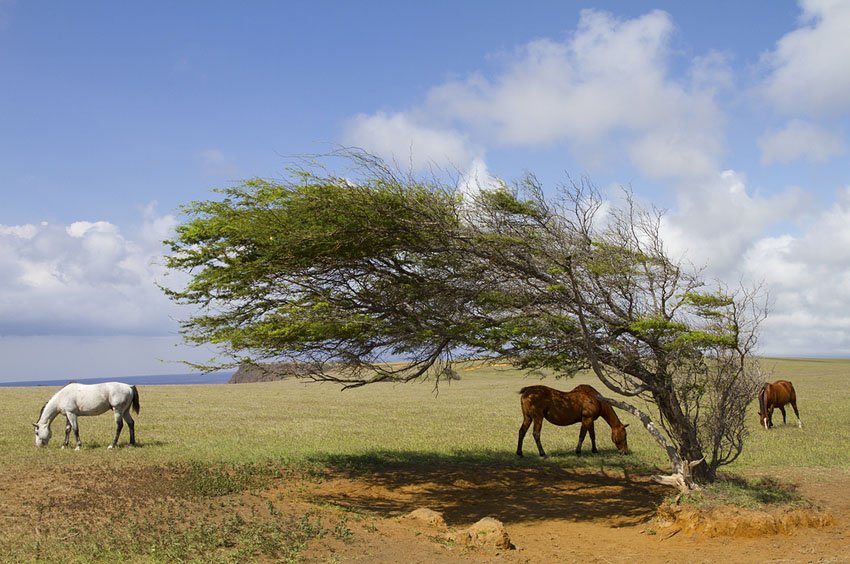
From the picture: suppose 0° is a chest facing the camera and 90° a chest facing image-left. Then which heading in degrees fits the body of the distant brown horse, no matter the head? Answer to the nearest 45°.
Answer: approximately 45°

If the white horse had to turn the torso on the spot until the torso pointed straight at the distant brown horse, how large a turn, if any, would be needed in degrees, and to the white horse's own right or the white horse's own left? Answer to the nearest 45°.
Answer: approximately 180°

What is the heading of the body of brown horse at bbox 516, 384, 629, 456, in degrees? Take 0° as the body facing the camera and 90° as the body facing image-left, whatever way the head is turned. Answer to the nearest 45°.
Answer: approximately 270°

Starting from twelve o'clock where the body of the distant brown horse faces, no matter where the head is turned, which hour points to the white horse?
The white horse is roughly at 12 o'clock from the distant brown horse.

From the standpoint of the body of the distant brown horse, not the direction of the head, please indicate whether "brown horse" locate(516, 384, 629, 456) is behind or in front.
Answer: in front

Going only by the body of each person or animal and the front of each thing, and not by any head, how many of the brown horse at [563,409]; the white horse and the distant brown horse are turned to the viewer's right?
1

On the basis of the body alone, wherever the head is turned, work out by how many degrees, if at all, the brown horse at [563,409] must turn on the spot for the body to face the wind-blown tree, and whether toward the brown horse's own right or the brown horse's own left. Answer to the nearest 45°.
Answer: approximately 90° to the brown horse's own right

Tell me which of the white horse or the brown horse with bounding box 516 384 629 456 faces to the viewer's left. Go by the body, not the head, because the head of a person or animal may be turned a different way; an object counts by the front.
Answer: the white horse

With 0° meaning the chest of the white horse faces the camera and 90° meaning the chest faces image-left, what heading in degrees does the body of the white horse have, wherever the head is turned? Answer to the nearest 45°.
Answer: approximately 90°

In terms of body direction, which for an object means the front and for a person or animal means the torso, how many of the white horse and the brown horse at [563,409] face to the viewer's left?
1

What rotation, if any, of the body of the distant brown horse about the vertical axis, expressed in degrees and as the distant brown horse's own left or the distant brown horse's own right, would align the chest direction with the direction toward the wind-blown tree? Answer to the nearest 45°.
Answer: approximately 45° to the distant brown horse's own left

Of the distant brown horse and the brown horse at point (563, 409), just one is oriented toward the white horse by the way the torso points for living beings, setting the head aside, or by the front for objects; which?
the distant brown horse
